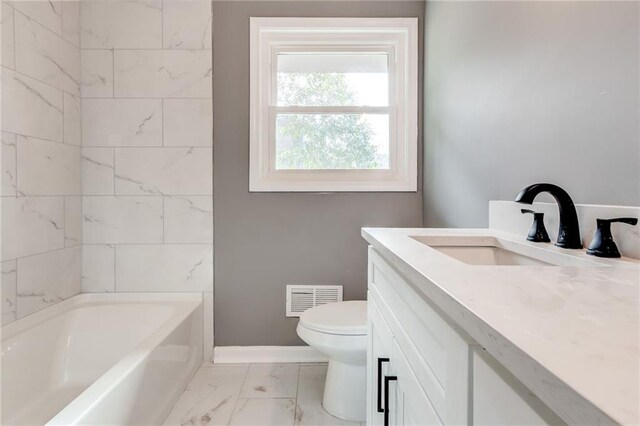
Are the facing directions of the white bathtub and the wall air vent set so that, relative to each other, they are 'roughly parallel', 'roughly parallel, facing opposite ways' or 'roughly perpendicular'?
roughly perpendicular

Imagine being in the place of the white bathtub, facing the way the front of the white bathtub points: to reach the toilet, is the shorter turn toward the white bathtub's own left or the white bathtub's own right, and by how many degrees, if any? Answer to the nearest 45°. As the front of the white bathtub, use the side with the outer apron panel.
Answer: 0° — it already faces it

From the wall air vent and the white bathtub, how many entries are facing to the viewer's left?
0

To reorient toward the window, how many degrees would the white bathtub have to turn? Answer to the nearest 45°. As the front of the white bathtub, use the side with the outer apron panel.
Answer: approximately 45° to its left

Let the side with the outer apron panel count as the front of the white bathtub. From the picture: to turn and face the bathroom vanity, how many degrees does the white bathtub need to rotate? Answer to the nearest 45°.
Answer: approximately 45° to its right

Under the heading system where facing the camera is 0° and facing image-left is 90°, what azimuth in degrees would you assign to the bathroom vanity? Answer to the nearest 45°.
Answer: approximately 45°

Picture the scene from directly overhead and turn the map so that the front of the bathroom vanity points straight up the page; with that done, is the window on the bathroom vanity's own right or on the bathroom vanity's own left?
on the bathroom vanity's own right
